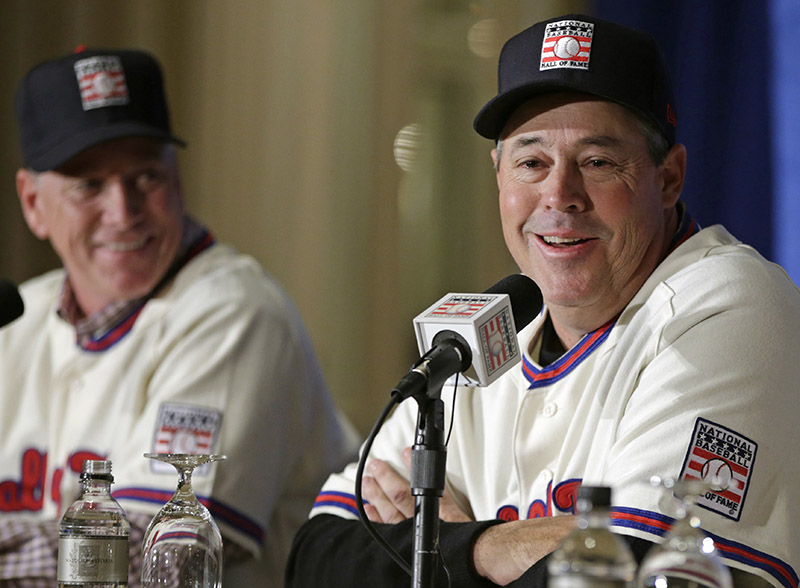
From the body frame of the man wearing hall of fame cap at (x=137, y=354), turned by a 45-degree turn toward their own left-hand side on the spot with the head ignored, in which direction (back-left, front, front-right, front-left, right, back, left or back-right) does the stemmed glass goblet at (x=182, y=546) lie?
front

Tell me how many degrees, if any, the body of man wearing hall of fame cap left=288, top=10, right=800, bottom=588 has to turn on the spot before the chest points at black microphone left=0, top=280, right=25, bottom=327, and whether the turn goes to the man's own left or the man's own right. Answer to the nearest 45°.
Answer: approximately 45° to the man's own right

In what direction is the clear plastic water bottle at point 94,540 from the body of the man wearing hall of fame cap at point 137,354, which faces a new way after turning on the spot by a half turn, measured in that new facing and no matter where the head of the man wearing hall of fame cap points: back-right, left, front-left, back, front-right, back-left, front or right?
back-right

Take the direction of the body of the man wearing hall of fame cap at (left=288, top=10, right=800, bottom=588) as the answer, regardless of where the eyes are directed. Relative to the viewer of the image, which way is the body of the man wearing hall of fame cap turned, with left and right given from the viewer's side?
facing the viewer and to the left of the viewer

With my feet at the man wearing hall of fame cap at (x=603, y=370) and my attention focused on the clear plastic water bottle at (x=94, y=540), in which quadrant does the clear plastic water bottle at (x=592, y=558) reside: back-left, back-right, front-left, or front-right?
front-left

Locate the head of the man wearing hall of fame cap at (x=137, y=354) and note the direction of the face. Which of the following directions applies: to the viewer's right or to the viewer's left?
to the viewer's right

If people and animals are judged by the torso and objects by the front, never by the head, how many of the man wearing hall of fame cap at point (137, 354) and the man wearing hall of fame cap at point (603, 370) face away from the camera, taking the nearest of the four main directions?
0

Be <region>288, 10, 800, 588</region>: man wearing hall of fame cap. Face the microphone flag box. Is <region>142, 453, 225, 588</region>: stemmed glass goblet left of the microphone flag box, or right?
right

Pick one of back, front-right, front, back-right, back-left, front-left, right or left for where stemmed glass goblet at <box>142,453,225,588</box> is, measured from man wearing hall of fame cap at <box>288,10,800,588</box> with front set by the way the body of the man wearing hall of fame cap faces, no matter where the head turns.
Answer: front
